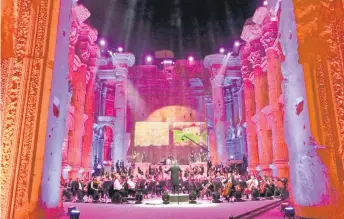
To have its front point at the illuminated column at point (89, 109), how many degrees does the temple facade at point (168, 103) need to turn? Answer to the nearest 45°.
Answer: approximately 45° to its right

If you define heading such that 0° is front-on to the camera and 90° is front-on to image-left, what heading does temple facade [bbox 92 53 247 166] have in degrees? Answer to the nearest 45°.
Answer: approximately 0°

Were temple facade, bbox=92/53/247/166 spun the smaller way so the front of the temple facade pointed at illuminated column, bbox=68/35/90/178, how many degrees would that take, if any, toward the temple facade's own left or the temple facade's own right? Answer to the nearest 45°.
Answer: approximately 45° to the temple facade's own right
